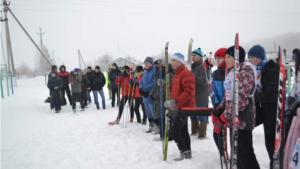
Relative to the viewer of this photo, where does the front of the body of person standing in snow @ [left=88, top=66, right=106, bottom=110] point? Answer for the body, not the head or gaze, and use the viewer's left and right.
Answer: facing the viewer

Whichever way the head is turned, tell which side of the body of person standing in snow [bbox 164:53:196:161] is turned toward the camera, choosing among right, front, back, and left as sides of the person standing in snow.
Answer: left

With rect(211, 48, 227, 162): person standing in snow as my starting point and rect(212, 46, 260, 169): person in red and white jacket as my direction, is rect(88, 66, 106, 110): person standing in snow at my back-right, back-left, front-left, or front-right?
back-right

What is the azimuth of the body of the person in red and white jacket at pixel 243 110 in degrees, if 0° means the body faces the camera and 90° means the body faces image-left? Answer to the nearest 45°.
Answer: approximately 90°

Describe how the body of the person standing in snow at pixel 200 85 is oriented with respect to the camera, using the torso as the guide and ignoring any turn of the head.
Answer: to the viewer's left

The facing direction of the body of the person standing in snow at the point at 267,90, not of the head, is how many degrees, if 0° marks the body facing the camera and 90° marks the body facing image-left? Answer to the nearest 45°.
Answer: approximately 90°

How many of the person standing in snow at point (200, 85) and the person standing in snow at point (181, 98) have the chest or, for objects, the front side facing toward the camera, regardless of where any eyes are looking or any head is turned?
0

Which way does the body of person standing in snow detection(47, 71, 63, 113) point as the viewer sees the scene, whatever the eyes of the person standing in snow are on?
toward the camera

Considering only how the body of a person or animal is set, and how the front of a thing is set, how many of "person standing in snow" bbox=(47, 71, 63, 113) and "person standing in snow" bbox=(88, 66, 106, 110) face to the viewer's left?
0

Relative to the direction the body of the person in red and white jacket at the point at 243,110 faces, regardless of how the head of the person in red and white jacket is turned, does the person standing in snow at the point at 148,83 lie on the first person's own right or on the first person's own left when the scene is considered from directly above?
on the first person's own right
